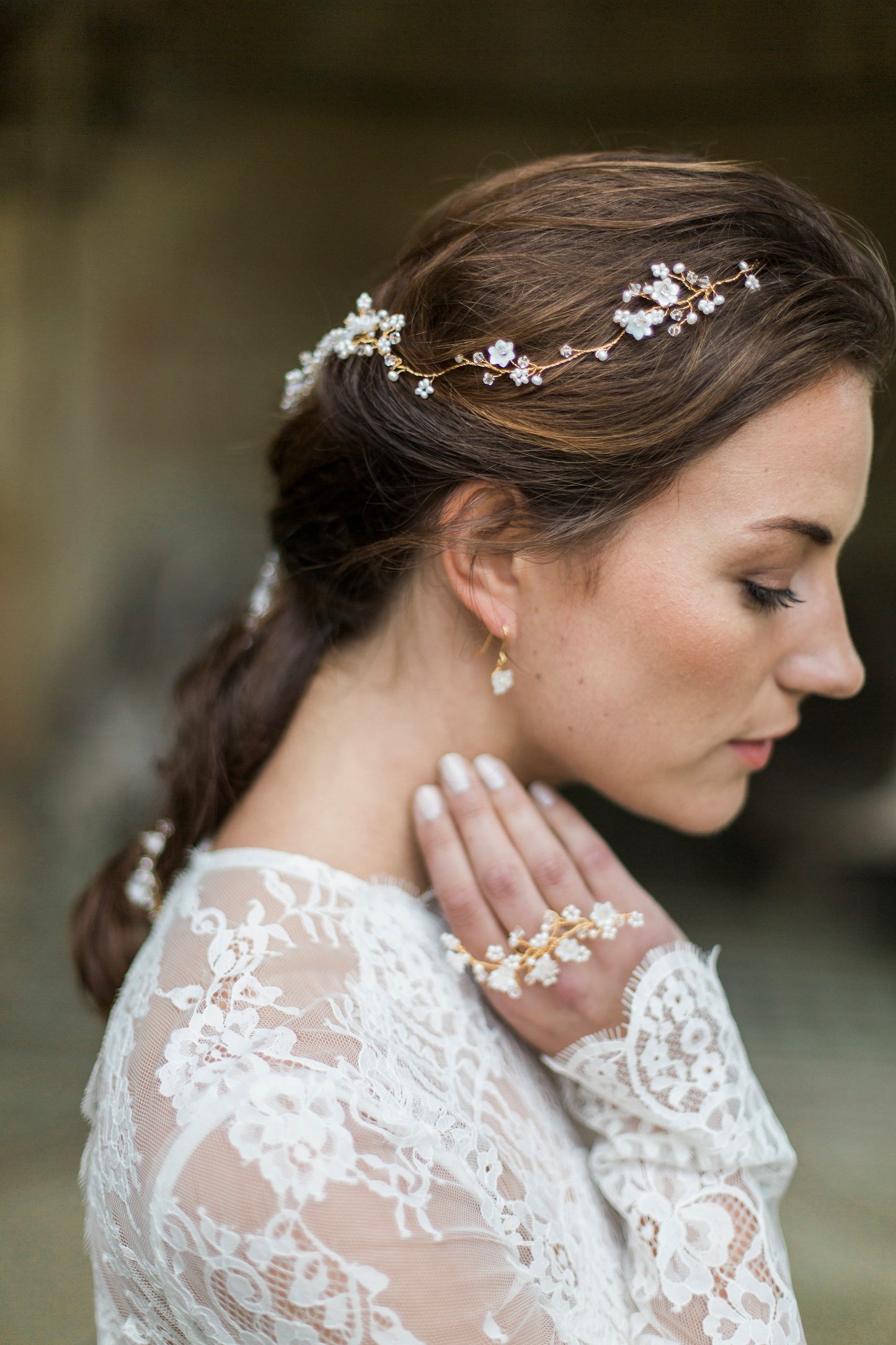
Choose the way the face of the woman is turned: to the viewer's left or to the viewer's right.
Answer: to the viewer's right

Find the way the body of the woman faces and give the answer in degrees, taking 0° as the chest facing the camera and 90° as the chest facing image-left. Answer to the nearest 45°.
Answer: approximately 270°
